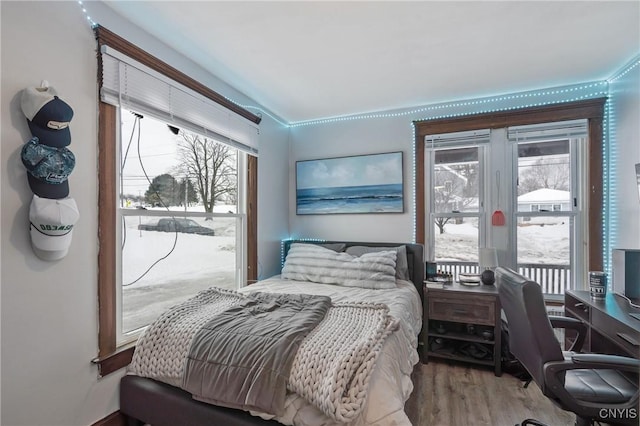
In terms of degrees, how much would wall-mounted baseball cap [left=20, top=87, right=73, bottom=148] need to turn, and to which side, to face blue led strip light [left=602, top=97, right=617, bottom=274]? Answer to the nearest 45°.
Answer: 0° — it already faces it

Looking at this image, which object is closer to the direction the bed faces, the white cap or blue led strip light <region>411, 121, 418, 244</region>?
the white cap

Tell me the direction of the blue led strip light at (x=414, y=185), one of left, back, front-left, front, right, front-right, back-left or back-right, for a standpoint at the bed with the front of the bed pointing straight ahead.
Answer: back

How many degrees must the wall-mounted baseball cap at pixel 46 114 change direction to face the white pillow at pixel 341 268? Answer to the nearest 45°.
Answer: approximately 45° to its left

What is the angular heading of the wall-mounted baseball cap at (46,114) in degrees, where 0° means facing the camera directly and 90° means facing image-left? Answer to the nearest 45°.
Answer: approximately 315°

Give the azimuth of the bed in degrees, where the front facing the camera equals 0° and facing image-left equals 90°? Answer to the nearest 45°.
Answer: approximately 45°

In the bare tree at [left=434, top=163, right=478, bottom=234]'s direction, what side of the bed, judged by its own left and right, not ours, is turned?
back
